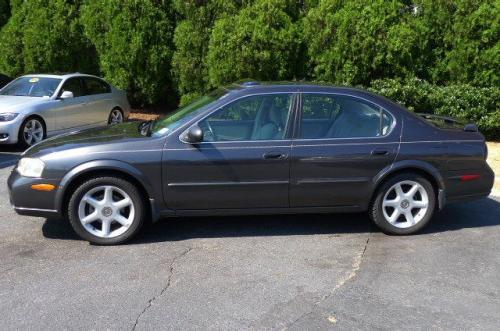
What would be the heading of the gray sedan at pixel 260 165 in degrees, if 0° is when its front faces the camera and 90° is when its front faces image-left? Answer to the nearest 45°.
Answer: approximately 90°

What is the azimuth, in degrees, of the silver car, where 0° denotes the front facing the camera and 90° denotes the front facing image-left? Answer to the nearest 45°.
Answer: approximately 45°

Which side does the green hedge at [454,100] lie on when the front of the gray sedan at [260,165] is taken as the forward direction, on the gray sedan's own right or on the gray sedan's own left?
on the gray sedan's own right

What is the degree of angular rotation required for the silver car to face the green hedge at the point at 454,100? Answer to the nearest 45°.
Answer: approximately 90° to its left

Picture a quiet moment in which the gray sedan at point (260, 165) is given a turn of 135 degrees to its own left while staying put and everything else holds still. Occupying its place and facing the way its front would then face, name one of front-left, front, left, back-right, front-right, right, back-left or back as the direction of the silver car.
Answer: back
